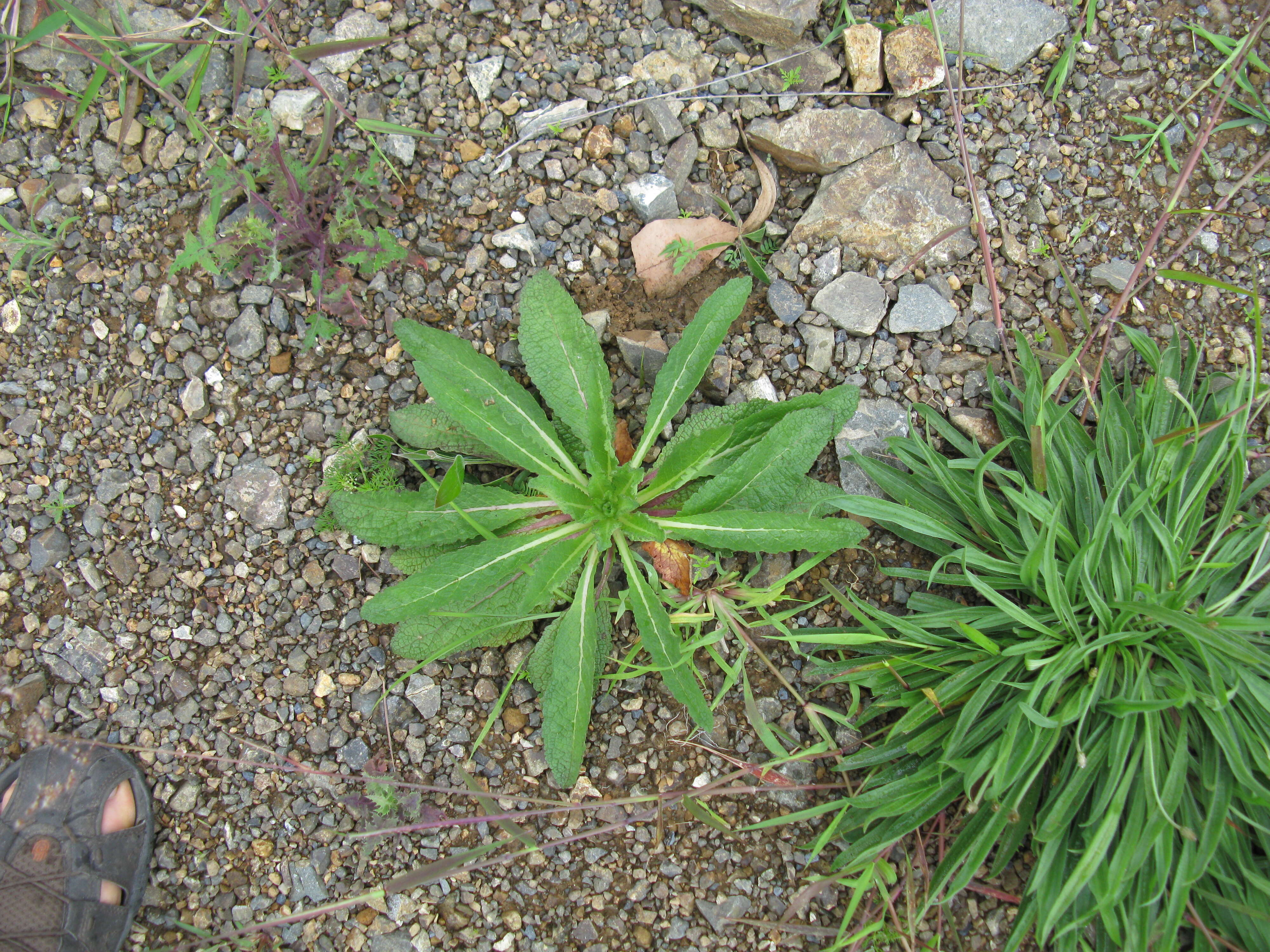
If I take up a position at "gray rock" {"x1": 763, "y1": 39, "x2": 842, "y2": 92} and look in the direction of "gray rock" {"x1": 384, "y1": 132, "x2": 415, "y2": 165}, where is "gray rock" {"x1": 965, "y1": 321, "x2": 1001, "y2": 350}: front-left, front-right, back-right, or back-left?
back-left

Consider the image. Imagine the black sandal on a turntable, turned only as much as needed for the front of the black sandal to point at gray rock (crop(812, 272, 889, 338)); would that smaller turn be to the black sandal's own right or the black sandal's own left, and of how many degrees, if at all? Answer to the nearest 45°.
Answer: approximately 90° to the black sandal's own right

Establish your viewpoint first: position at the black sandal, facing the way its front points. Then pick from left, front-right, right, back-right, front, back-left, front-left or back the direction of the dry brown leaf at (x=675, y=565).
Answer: right

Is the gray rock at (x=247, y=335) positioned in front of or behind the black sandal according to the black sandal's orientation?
in front

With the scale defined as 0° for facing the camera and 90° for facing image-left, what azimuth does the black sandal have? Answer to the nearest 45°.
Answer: approximately 180°

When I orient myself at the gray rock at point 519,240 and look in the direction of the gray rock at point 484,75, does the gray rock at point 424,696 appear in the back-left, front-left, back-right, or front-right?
back-left
